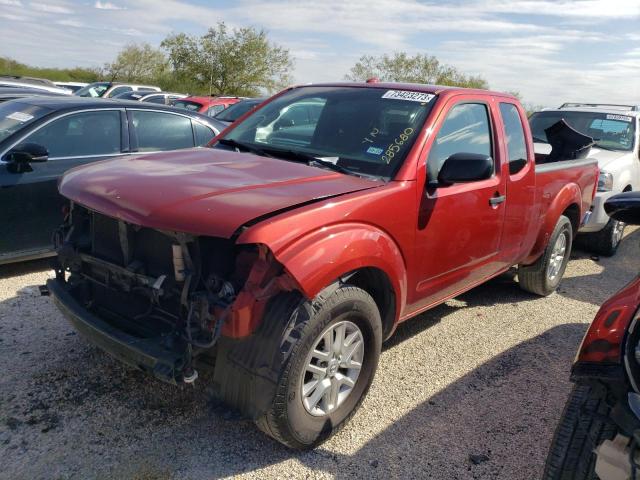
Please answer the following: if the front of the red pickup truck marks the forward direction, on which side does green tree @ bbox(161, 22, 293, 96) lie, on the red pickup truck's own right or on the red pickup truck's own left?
on the red pickup truck's own right

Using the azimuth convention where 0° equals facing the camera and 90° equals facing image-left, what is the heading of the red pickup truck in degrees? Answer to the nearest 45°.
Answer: approximately 45°

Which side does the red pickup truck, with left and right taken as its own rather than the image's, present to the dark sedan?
right

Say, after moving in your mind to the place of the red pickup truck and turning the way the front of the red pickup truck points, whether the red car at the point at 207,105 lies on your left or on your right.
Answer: on your right

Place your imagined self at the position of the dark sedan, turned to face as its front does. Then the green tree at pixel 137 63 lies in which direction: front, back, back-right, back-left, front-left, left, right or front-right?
back-right

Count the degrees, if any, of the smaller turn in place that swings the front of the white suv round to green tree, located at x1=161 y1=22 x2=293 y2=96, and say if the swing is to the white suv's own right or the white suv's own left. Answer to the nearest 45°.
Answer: approximately 90° to the white suv's own right

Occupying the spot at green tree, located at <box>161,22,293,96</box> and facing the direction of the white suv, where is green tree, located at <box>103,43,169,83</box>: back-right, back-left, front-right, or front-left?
back-right
